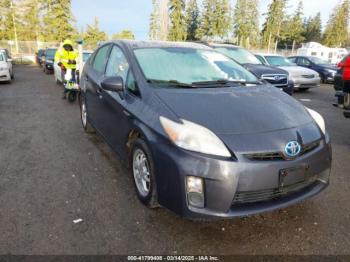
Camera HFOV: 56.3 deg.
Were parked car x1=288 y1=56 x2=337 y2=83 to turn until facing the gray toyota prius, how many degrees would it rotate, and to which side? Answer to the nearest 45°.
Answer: approximately 45° to its right

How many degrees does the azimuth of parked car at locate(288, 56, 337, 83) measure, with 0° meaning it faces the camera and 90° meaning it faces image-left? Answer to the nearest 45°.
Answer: approximately 315°

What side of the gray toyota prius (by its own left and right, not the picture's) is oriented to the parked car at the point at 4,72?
back

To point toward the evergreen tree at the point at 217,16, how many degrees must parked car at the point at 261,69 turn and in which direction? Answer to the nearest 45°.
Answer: approximately 135° to its left

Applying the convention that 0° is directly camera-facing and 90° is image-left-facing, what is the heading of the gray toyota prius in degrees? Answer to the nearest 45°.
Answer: approximately 315°

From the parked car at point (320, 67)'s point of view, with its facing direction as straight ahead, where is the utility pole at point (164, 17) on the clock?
The utility pole is roughly at 5 o'clock from the parked car.

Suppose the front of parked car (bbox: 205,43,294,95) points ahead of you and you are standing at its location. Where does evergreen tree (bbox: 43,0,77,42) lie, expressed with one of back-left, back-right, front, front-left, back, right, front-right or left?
back

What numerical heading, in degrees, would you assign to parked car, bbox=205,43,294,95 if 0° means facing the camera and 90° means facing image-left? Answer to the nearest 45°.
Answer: approximately 315°

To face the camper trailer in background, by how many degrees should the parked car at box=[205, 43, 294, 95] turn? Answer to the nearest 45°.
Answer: approximately 135° to its left

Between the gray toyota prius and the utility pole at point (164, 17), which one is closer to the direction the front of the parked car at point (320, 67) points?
the gray toyota prius

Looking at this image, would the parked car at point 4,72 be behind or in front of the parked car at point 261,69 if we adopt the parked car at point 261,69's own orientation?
behind
